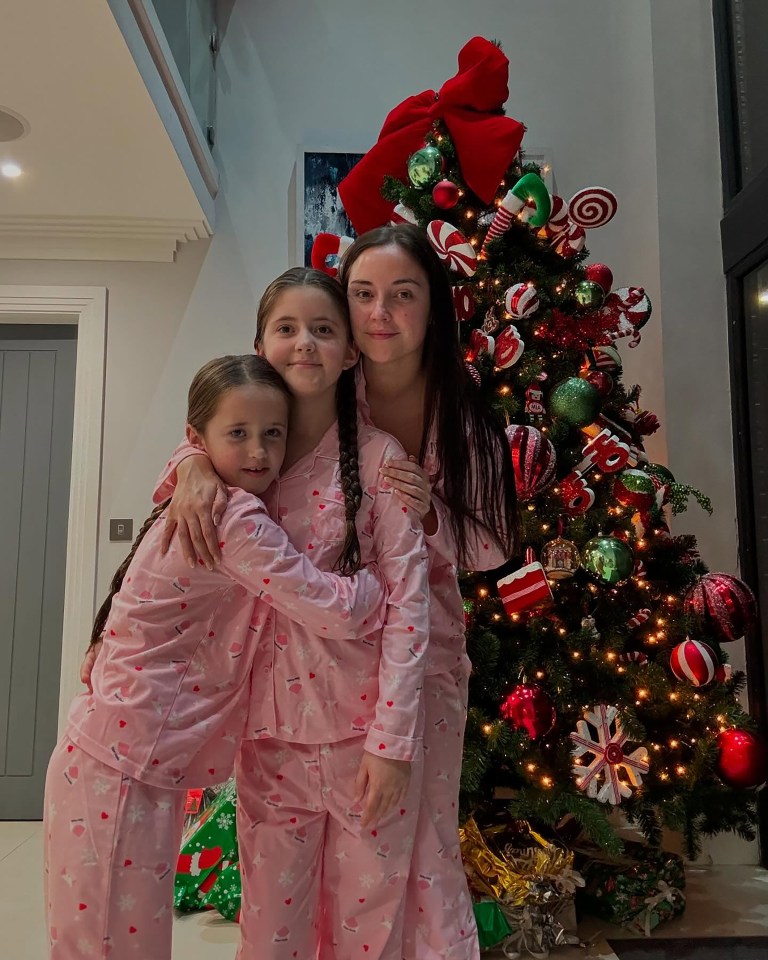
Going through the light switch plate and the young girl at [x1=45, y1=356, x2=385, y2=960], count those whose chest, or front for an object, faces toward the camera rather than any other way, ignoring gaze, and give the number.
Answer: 1

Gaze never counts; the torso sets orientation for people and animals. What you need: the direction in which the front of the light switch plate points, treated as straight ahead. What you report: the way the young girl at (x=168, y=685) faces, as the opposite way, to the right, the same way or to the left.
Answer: to the left

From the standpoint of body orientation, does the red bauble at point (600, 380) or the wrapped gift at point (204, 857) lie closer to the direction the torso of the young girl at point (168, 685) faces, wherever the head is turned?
the red bauble

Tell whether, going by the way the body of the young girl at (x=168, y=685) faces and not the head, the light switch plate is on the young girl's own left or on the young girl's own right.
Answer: on the young girl's own left

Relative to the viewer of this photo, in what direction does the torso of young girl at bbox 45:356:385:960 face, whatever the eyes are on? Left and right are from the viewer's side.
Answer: facing to the right of the viewer

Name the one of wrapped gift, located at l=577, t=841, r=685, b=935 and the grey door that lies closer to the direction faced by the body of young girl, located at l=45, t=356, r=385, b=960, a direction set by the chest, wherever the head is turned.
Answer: the wrapped gift

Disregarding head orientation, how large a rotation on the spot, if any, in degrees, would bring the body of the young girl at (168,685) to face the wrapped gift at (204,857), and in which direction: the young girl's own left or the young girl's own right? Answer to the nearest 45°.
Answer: approximately 90° to the young girl's own left

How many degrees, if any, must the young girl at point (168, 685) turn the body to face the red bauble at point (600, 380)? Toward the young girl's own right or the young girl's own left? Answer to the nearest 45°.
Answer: approximately 45° to the young girl's own left
